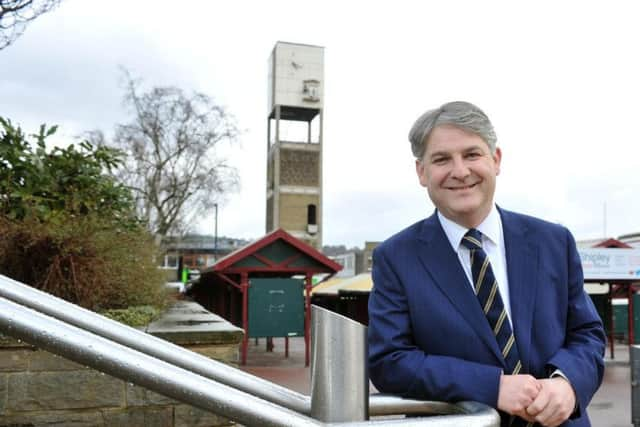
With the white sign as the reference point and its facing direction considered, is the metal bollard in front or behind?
in front

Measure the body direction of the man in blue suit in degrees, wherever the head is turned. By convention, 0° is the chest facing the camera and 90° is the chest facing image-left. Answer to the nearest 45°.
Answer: approximately 0°

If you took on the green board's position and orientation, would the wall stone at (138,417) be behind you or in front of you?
in front

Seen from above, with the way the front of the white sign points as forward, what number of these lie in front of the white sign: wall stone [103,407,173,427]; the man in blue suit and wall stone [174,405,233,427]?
3

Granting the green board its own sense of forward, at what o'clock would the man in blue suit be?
The man in blue suit is roughly at 12 o'clock from the green board.

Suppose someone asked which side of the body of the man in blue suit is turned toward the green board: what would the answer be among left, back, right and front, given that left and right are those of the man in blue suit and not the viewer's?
back

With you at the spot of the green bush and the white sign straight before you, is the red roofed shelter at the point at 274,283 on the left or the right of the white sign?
left

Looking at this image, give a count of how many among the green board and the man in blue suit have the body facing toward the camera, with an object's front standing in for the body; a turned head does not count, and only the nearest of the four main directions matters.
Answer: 2

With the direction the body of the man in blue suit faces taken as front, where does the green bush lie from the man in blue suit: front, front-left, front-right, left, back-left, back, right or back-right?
back-right

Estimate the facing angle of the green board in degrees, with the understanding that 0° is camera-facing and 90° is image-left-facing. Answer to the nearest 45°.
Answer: approximately 0°
